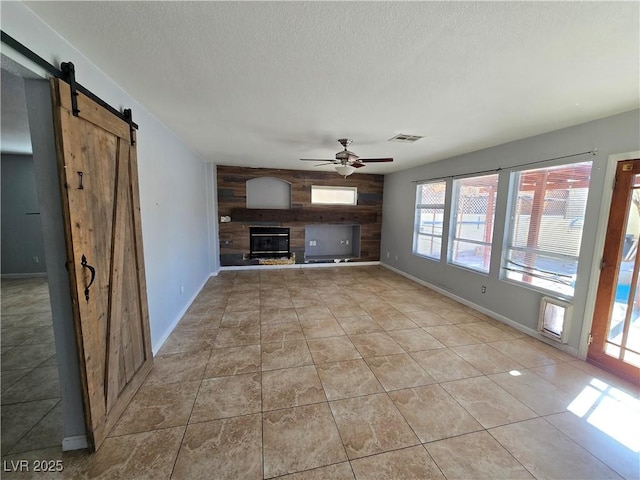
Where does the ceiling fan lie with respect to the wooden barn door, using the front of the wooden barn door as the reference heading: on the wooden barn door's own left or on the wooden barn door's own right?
on the wooden barn door's own left

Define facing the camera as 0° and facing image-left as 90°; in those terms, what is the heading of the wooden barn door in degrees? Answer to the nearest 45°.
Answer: approximately 315°

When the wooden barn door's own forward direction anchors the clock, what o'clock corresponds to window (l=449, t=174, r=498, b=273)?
The window is roughly at 11 o'clock from the wooden barn door.

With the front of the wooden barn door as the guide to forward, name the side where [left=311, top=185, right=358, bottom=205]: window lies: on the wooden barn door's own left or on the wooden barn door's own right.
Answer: on the wooden barn door's own left

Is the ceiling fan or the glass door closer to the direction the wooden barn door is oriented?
the glass door

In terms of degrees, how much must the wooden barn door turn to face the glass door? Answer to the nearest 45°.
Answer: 0° — it already faces it

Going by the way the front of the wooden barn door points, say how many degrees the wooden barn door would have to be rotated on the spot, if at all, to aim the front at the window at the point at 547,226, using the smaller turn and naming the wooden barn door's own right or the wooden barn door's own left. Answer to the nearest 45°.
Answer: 0° — it already faces it
